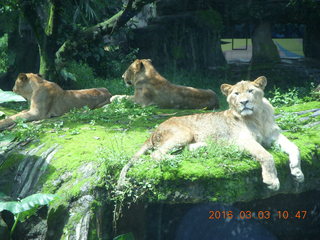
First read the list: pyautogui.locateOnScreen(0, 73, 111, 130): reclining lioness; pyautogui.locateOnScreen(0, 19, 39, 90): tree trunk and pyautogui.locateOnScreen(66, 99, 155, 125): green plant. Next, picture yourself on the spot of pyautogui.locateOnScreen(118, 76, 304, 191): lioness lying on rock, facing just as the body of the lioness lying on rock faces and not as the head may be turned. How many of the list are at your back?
3

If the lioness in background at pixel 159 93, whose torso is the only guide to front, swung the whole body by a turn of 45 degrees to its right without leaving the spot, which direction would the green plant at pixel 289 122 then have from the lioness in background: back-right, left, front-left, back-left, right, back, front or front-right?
back

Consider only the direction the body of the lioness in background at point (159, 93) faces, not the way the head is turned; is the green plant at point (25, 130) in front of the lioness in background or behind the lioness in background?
in front

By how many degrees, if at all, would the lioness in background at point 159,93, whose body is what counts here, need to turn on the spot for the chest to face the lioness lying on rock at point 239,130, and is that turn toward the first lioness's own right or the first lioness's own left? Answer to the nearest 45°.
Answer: approximately 90° to the first lioness's own left

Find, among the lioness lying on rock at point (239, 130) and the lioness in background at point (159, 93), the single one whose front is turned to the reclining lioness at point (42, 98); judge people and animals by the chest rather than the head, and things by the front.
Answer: the lioness in background

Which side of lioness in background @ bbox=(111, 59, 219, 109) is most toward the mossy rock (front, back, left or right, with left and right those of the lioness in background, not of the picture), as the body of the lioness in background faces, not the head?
left

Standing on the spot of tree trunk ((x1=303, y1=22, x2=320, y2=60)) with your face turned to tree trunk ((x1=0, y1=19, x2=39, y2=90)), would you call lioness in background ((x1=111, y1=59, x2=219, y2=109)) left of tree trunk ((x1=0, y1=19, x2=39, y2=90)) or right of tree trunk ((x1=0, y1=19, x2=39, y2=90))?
left

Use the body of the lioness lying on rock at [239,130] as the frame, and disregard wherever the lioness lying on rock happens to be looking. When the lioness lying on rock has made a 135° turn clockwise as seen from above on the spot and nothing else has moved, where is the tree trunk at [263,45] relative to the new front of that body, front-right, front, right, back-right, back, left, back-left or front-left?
right

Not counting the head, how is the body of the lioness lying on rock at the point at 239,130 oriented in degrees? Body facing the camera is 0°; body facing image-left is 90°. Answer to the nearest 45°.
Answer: approximately 315°

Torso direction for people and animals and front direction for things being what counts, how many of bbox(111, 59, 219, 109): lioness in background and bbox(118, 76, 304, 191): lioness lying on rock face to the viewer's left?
1

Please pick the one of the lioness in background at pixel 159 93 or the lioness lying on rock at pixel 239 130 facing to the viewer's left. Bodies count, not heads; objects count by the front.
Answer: the lioness in background

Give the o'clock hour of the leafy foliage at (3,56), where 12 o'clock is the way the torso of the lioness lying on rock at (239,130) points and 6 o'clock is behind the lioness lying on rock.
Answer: The leafy foliage is roughly at 6 o'clock from the lioness lying on rock.

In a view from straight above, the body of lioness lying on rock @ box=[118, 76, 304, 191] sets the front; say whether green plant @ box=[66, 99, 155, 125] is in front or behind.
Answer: behind

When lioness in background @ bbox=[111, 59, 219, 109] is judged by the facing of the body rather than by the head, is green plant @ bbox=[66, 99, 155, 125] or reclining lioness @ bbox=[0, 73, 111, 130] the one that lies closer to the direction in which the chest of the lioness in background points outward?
the reclining lioness

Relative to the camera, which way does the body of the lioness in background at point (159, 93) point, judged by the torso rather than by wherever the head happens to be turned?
to the viewer's left

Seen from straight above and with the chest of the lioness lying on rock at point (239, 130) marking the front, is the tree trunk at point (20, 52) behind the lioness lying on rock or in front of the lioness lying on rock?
behind
